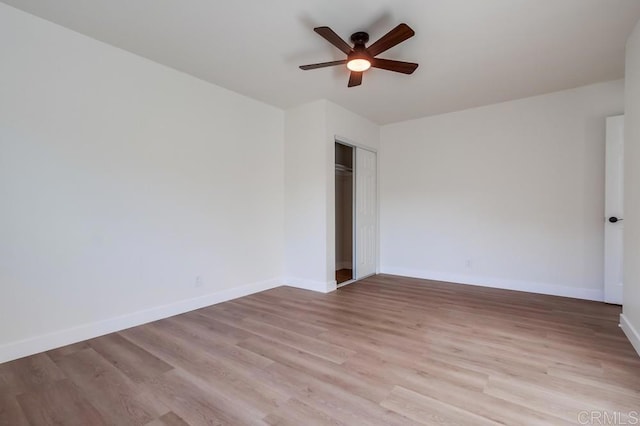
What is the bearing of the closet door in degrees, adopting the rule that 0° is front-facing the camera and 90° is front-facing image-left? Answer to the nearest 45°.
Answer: approximately 315°

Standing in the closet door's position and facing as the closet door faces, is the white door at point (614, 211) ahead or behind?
ahead

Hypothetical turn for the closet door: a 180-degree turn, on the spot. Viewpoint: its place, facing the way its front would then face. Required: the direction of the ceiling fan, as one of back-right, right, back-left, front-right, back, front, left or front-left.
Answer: back-left
